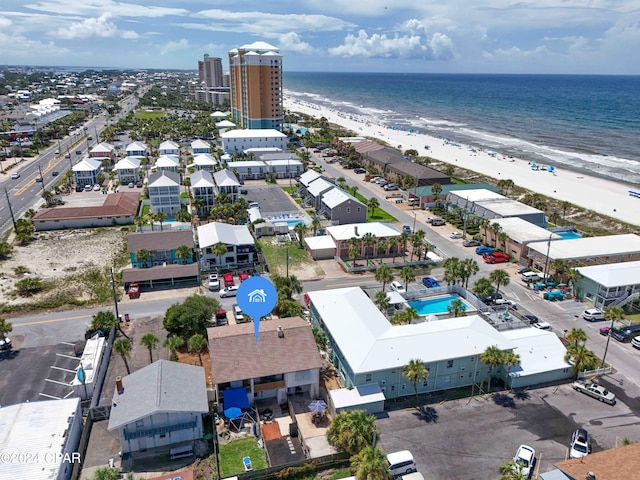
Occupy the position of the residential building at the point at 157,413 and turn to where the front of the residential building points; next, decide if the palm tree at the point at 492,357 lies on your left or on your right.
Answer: on your left

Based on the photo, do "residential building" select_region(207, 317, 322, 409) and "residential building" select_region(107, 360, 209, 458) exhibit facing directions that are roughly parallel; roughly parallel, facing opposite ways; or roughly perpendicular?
roughly parallel

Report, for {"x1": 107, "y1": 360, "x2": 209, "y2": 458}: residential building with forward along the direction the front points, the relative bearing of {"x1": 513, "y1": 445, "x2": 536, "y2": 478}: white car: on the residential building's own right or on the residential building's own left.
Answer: on the residential building's own left

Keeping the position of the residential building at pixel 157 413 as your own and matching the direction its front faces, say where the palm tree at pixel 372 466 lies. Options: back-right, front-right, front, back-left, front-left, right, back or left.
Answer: front-left

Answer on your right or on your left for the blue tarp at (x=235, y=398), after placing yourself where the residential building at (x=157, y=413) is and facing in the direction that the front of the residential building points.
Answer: on your left

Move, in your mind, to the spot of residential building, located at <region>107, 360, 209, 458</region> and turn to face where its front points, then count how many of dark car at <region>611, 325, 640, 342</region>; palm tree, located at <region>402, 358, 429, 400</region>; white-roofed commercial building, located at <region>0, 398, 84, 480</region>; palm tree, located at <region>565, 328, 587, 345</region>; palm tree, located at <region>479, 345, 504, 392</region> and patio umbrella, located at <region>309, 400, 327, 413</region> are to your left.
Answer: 5

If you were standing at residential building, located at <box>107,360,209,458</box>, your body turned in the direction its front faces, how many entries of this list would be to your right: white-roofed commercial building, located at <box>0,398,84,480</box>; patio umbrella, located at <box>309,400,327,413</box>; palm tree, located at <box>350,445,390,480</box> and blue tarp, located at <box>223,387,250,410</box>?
1

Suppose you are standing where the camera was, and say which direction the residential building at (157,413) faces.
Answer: facing the viewer

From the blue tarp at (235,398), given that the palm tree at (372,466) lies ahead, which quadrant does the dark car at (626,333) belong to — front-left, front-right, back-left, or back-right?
front-left

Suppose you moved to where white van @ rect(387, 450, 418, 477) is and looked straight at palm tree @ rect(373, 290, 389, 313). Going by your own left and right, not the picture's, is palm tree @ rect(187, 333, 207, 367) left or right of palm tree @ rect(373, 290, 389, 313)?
left

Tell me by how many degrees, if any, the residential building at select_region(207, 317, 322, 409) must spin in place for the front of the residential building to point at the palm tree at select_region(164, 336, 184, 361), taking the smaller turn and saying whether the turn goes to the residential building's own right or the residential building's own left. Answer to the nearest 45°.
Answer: approximately 135° to the residential building's own right
